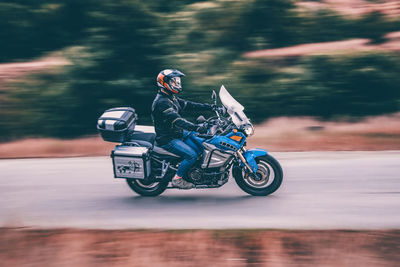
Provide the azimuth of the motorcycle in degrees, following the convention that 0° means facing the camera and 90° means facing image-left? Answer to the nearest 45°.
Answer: approximately 270°

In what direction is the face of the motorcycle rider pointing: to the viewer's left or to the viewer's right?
to the viewer's right
